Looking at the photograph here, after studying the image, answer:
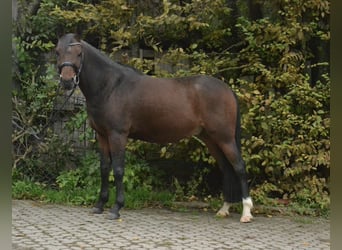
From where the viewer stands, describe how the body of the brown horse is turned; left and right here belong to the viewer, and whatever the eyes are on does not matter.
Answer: facing to the left of the viewer
